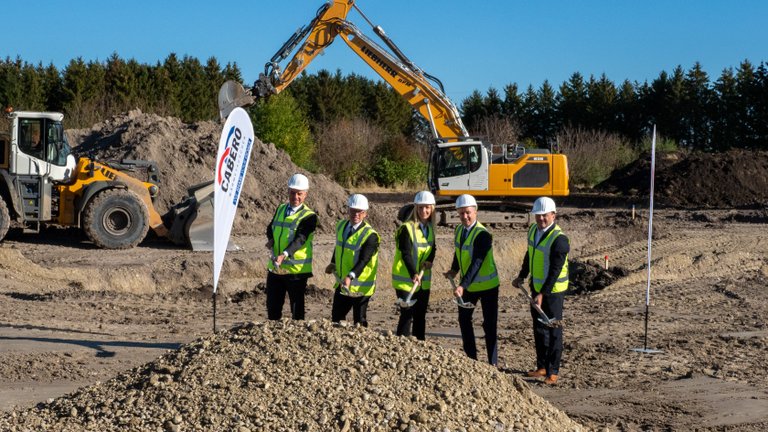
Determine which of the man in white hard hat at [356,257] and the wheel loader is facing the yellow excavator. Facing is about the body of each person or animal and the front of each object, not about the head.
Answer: the wheel loader

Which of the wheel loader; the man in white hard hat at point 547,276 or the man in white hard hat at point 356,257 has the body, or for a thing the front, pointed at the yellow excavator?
the wheel loader

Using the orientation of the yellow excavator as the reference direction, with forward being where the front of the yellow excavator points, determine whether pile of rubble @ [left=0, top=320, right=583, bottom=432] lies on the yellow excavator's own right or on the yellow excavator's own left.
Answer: on the yellow excavator's own left

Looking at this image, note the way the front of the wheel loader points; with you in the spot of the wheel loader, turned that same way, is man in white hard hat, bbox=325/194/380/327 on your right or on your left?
on your right

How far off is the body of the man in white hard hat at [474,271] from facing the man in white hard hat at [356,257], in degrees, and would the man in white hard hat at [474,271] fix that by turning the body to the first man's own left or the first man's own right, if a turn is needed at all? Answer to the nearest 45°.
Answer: approximately 45° to the first man's own right

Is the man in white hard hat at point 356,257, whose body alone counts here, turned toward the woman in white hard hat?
no

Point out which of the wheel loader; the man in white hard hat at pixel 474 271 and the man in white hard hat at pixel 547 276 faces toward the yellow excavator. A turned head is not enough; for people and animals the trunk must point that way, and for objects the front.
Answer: the wheel loader

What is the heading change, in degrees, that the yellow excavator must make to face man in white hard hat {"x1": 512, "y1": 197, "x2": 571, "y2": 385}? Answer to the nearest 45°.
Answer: approximately 90° to its left

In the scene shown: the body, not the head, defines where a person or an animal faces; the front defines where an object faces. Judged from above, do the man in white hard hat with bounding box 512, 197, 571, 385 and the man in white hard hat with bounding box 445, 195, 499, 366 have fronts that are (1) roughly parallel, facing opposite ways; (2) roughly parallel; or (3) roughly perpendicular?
roughly parallel

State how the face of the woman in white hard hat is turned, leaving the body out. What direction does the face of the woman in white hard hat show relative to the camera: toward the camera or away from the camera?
toward the camera

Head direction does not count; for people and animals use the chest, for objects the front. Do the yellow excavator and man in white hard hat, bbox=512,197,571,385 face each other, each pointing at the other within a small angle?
no

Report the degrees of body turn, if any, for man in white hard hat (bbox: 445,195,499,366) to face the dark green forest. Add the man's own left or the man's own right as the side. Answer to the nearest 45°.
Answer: approximately 135° to the man's own right

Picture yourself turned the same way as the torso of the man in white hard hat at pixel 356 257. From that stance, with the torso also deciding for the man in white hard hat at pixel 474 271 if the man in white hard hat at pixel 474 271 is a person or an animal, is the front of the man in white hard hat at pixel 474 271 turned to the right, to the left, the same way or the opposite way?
the same way

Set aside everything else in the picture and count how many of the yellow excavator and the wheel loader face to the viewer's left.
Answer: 1

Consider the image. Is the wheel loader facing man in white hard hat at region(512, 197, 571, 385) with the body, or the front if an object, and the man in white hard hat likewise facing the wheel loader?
no

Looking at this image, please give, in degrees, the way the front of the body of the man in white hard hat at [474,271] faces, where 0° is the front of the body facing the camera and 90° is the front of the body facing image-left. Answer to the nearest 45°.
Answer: approximately 45°

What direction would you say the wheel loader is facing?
to the viewer's right

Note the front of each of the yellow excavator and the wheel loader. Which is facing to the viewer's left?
the yellow excavator

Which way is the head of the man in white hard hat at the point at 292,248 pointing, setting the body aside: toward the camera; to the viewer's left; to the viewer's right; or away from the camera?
toward the camera
